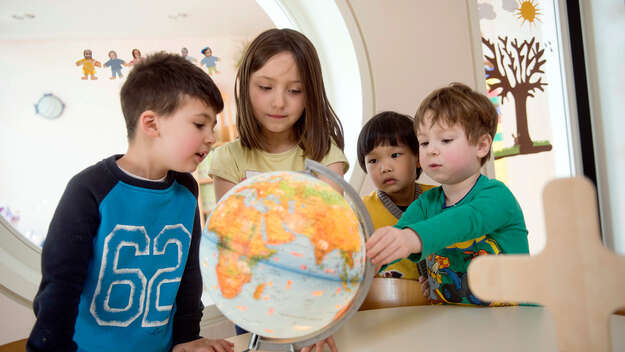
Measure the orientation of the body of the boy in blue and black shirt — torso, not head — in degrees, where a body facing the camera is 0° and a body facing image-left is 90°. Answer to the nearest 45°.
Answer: approximately 315°

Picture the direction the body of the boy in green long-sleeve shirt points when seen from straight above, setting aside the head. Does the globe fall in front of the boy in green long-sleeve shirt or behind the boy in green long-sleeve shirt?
in front

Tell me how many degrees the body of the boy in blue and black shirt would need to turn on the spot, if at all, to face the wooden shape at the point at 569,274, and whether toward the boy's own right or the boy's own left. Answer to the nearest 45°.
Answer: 0° — they already face it

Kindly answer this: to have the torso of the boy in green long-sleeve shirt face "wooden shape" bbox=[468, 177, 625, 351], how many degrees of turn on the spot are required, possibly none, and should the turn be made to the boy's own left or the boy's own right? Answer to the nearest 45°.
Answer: approximately 45° to the boy's own left

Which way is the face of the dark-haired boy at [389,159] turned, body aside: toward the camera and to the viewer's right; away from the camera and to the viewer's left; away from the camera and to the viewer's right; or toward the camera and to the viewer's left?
toward the camera and to the viewer's left

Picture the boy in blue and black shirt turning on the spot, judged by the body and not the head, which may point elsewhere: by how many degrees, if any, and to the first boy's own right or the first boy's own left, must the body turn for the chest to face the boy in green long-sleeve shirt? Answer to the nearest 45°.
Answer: approximately 45° to the first boy's own left

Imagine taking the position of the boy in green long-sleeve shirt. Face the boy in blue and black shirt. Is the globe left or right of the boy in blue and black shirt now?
left

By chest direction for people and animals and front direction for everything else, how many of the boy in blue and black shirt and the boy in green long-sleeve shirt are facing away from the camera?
0

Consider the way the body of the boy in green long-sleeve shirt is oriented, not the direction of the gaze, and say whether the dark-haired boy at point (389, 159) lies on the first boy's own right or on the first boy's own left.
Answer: on the first boy's own right
